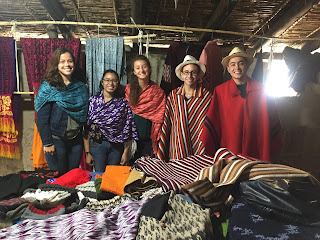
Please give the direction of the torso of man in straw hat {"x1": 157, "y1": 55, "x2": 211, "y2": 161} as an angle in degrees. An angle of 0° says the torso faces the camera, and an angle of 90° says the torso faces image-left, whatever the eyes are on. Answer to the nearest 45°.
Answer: approximately 0°

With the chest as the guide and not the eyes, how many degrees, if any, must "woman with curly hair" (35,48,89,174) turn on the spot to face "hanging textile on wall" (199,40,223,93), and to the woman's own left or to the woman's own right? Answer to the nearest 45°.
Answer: approximately 45° to the woman's own left

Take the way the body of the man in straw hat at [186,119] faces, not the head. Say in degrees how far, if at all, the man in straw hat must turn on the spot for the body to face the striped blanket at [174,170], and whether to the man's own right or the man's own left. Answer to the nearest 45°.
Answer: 0° — they already face it

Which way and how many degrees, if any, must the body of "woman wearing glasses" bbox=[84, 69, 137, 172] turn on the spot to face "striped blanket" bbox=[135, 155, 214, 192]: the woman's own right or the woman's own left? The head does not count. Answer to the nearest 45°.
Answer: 0° — they already face it

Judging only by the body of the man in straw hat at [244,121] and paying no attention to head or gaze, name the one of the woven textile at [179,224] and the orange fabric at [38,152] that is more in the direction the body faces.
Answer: the woven textile

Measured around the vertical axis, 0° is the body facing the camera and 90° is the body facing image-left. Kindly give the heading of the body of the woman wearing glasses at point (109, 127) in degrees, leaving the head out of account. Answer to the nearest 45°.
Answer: approximately 0°

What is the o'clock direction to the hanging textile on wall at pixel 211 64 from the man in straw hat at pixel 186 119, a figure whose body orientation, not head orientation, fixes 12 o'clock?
The hanging textile on wall is roughly at 7 o'clock from the man in straw hat.

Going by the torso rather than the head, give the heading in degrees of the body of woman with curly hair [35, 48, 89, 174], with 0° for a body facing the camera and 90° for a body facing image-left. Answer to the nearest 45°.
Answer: approximately 315°
